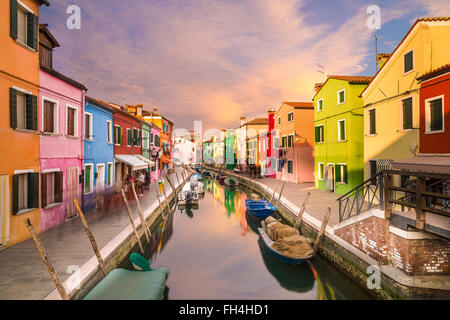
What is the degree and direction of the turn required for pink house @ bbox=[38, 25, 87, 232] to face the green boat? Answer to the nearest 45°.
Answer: approximately 45° to its right

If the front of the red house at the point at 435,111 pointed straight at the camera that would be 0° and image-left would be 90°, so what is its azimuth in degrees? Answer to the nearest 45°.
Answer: approximately 45°

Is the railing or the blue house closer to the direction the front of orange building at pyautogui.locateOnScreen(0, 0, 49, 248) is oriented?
the railing

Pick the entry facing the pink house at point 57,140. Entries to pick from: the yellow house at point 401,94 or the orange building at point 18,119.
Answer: the yellow house

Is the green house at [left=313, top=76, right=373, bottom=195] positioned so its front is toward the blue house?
yes

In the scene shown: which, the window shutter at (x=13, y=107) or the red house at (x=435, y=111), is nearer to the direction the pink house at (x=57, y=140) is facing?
the red house

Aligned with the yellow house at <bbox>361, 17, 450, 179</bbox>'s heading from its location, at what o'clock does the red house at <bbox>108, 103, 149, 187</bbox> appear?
The red house is roughly at 1 o'clock from the yellow house.

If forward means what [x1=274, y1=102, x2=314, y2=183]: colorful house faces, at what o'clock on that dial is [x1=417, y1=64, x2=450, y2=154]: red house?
The red house is roughly at 10 o'clock from the colorful house.

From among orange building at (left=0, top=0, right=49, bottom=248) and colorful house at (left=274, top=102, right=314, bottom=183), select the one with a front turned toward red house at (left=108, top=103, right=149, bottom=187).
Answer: the colorful house

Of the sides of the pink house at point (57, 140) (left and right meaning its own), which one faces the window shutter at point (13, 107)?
right
